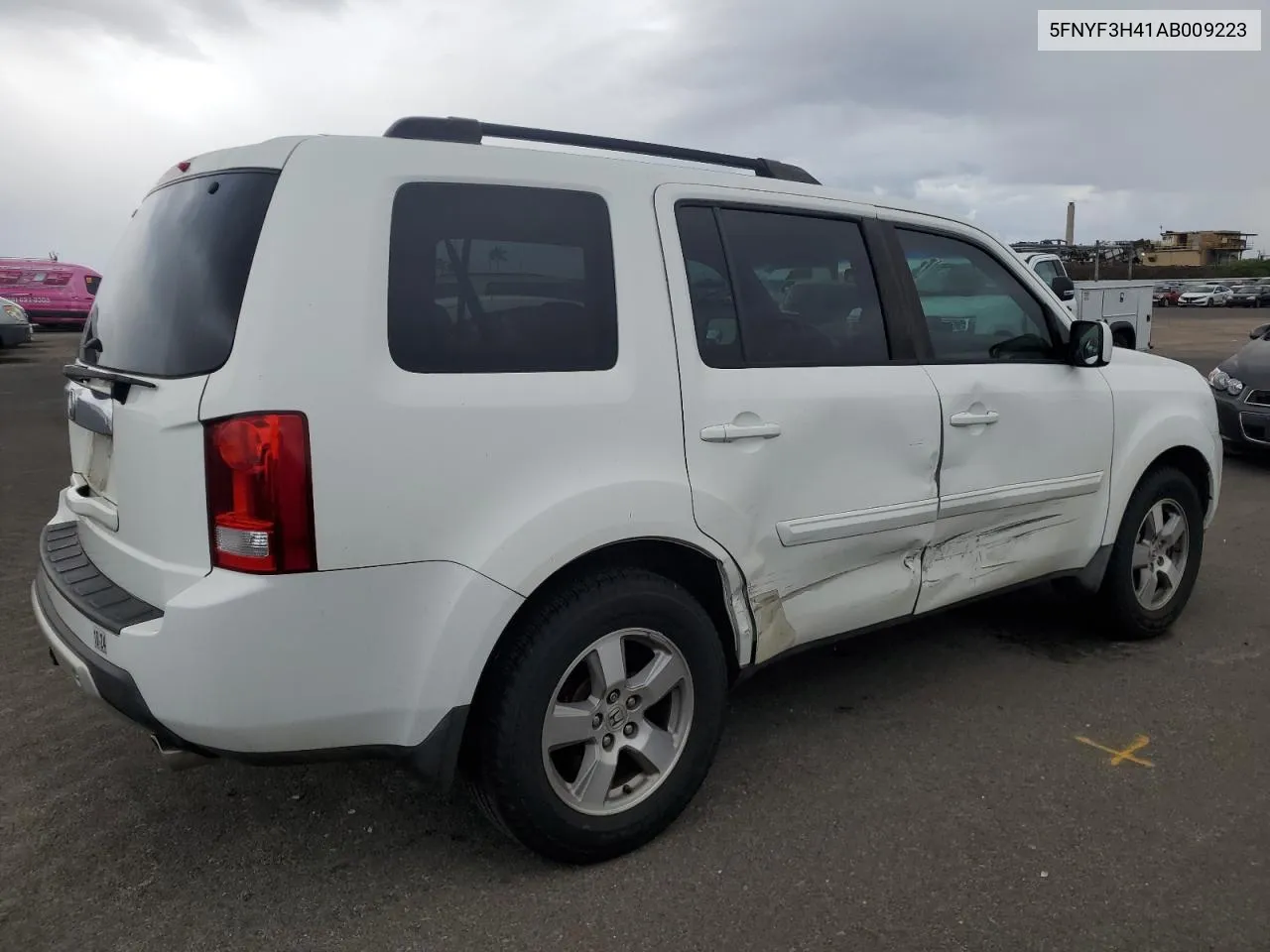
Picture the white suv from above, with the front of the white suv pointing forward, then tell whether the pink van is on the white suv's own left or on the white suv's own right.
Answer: on the white suv's own left

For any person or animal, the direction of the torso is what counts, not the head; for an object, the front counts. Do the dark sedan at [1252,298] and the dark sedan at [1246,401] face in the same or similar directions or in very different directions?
same or similar directions

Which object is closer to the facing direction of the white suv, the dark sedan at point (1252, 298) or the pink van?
the dark sedan

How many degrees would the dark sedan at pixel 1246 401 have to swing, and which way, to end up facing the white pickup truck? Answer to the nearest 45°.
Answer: approximately 135° to its right

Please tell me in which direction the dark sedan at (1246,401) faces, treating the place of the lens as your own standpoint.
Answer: facing the viewer and to the left of the viewer

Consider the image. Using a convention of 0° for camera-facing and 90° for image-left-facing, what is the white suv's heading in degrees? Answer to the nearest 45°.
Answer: approximately 225°

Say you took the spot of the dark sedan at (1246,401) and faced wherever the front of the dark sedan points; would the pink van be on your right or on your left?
on your right

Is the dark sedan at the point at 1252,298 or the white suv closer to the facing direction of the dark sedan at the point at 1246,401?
the white suv

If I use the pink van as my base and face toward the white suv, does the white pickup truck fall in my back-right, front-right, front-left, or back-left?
front-left

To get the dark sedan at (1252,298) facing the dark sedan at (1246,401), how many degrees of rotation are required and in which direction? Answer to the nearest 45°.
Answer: approximately 45° to its left

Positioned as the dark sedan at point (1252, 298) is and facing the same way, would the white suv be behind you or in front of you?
in front

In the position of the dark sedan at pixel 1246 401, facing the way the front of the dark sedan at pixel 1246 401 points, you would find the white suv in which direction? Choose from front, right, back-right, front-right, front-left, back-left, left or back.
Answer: front-left

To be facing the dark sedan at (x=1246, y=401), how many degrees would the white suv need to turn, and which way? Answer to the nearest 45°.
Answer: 0° — it already faces it

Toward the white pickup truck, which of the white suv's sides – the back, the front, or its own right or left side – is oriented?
front

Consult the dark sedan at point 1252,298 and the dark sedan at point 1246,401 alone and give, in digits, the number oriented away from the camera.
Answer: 0
